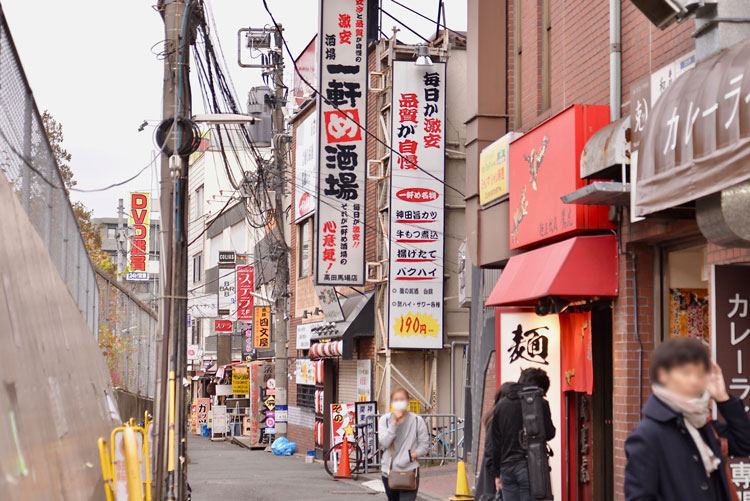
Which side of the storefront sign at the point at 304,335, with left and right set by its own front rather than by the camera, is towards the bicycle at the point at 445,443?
left

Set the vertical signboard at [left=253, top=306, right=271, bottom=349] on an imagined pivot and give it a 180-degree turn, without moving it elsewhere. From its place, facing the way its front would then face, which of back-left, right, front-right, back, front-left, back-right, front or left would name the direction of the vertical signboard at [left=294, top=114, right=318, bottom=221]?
back

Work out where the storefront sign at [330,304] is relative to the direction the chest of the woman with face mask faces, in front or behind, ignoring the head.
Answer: behind

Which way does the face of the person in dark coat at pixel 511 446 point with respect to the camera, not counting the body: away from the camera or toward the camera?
away from the camera

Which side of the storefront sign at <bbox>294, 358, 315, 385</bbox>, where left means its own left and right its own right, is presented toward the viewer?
front

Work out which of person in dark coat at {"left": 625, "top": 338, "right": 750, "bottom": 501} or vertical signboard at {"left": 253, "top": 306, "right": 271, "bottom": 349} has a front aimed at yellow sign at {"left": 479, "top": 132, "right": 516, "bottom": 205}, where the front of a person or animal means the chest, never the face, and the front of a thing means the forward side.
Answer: the vertical signboard

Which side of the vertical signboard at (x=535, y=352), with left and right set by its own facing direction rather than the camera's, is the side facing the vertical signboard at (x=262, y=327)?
back

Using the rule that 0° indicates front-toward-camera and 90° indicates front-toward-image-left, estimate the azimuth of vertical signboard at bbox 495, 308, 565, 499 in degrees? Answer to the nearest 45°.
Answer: approximately 0°

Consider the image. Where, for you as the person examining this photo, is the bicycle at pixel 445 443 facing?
facing to the right of the viewer

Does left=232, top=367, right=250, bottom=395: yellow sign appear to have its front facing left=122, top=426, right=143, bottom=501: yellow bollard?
yes

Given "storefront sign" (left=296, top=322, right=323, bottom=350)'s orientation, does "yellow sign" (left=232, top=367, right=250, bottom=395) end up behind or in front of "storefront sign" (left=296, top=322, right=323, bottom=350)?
behind

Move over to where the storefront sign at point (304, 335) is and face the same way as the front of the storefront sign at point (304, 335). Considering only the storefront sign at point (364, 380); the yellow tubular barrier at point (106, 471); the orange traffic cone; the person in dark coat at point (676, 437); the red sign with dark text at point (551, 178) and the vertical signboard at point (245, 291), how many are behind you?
1

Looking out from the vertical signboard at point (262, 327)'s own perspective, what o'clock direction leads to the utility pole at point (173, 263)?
The utility pole is roughly at 12 o'clock from the vertical signboard.

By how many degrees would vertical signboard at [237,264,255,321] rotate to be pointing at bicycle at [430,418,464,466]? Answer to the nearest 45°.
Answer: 0° — it already faces it

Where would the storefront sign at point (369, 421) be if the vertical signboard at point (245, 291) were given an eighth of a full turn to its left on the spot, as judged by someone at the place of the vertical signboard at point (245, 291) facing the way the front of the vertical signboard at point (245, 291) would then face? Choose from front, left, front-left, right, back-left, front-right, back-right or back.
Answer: front-right

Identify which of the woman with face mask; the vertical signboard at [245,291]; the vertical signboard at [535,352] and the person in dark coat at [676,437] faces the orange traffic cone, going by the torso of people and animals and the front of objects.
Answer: the vertical signboard at [245,291]
